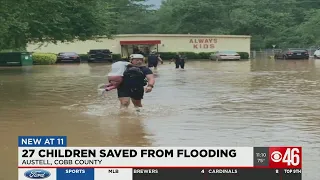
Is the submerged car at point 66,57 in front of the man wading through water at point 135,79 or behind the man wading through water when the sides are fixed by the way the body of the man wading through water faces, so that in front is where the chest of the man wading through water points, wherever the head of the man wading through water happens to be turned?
behind

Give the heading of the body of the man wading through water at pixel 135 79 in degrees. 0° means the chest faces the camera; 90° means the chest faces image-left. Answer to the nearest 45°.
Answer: approximately 0°

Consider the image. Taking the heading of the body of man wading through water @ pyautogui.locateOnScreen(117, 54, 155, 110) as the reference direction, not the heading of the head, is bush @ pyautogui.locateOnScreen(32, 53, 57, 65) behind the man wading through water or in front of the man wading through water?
behind
